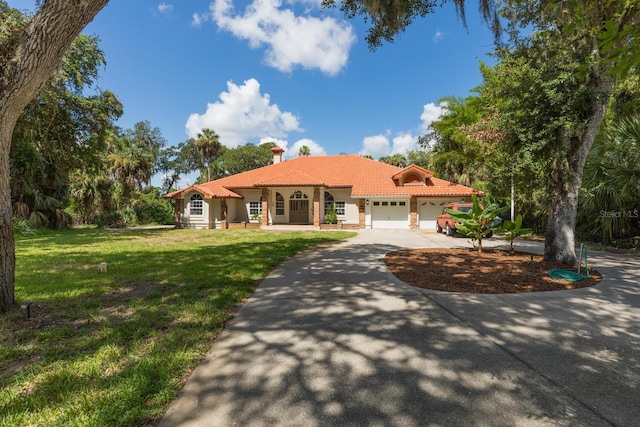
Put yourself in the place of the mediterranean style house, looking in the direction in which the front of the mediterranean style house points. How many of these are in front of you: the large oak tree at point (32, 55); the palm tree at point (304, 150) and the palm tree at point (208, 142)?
1

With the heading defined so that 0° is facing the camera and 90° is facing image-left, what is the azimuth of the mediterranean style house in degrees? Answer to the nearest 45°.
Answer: approximately 0°

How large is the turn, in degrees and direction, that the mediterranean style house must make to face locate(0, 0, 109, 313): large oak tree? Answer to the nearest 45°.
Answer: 0° — it already faces it

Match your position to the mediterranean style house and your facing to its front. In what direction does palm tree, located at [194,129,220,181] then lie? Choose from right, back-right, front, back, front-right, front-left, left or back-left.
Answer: back-right

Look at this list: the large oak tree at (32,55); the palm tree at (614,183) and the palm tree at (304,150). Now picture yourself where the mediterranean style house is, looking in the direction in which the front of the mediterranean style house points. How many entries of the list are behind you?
1

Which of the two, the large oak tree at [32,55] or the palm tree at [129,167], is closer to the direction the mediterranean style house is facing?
the large oak tree

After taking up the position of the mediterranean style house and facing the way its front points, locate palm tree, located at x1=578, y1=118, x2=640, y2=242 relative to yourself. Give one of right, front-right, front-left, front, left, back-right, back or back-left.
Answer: front-left

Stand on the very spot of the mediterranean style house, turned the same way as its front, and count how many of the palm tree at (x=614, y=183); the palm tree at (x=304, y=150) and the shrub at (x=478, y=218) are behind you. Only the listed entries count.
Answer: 1

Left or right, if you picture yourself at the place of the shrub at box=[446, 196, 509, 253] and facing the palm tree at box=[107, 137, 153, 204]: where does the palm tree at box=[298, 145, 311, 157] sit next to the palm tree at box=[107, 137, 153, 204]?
right

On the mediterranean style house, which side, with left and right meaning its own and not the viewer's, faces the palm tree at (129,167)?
right
